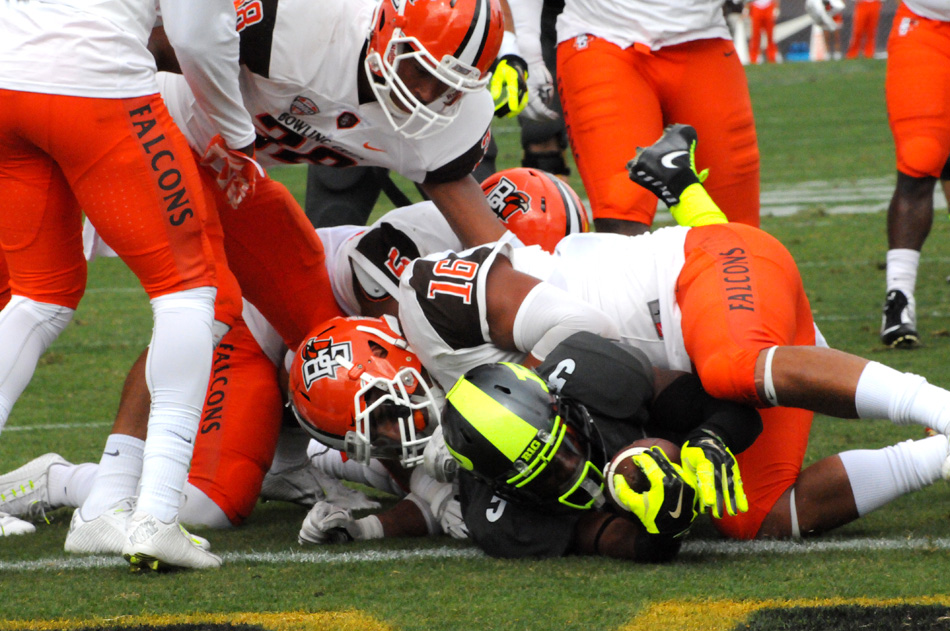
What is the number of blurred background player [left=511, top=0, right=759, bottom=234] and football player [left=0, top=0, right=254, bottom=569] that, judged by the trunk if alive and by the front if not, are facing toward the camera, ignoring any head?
1

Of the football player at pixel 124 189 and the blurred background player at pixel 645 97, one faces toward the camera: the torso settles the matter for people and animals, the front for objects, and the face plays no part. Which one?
the blurred background player

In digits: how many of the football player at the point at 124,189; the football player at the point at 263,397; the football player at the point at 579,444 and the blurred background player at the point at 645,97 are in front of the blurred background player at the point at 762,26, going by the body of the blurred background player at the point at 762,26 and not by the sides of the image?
4

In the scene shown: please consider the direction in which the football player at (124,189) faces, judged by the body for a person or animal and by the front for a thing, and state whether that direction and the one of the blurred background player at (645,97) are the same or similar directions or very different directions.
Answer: very different directions

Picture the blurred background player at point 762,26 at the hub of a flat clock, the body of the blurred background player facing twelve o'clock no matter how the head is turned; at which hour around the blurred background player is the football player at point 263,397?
The football player is roughly at 12 o'clock from the blurred background player.

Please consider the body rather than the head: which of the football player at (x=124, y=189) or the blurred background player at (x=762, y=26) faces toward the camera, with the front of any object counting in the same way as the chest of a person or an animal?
the blurred background player

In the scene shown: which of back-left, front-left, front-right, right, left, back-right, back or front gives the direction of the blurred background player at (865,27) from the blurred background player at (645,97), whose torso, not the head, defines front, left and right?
back

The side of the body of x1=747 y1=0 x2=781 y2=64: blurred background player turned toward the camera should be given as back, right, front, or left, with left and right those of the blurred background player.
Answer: front

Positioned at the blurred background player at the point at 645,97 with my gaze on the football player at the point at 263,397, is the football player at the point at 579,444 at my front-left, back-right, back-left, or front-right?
front-left

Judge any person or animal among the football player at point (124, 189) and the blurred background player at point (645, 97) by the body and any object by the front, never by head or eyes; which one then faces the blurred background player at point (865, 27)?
the football player

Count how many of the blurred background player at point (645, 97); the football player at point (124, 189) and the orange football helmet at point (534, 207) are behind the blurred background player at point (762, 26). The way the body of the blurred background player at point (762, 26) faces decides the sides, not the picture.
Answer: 0

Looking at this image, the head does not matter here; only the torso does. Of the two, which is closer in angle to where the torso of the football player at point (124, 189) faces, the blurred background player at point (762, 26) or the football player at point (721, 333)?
the blurred background player

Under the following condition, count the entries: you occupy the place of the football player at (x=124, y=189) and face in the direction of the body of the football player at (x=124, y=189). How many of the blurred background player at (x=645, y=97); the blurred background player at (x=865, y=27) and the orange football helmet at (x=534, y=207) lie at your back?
0

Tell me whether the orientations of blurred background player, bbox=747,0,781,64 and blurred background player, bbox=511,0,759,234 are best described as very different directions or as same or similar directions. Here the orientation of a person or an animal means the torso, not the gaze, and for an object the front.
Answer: same or similar directions

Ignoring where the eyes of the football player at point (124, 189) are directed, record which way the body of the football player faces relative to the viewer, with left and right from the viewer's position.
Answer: facing away from the viewer and to the right of the viewer

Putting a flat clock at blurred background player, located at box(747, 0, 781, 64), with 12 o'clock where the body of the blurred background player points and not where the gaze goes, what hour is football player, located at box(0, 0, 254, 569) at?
The football player is roughly at 12 o'clock from the blurred background player.

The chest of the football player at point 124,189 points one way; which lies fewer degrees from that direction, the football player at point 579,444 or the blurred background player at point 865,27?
the blurred background player

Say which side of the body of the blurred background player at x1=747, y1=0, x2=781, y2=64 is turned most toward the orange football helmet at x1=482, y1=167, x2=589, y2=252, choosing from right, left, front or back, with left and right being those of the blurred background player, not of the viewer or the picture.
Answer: front

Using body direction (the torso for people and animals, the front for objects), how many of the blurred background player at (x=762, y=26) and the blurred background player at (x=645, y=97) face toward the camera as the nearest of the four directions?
2
